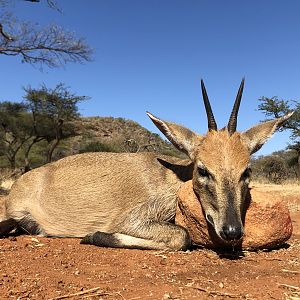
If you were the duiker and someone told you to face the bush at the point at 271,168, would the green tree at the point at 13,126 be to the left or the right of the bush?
left

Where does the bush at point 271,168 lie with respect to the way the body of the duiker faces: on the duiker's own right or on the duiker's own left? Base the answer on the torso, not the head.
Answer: on the duiker's own left

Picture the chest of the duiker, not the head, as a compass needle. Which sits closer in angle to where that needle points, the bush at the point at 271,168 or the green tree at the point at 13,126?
the bush

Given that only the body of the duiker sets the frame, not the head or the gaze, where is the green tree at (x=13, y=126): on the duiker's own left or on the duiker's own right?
on the duiker's own left

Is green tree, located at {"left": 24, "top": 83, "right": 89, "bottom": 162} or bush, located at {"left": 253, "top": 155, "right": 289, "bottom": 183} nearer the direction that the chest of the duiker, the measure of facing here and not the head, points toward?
the bush

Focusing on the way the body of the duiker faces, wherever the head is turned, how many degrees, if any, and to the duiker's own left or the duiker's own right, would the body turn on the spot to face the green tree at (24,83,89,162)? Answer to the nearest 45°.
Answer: approximately 90° to the duiker's own left

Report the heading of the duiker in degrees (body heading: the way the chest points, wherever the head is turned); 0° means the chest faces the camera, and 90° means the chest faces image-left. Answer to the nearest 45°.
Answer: approximately 270°

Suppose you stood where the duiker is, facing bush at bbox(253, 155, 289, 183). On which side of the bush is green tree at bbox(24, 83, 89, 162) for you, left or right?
left
